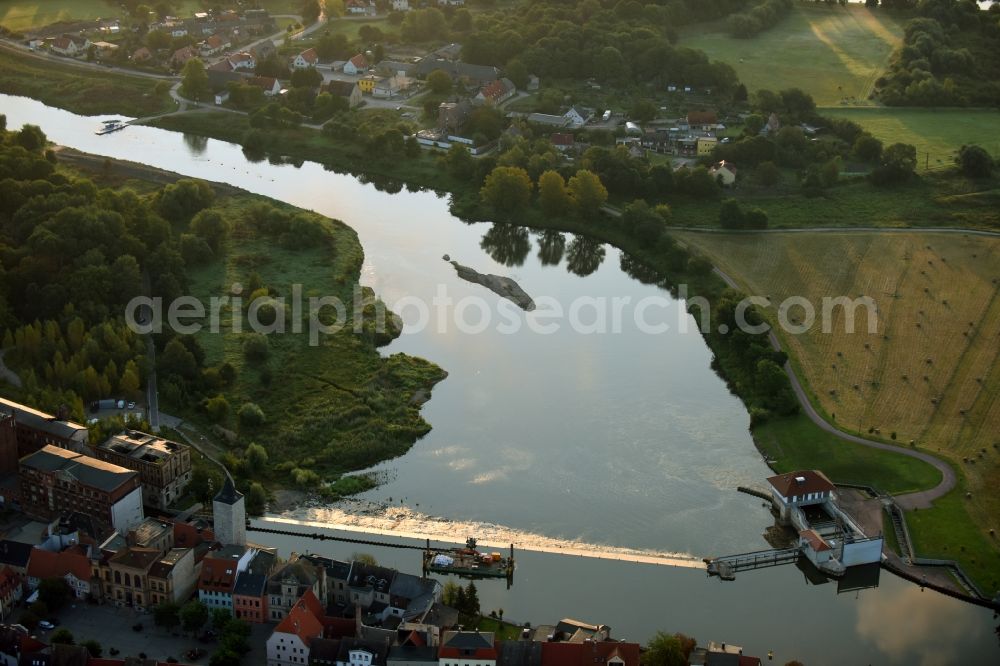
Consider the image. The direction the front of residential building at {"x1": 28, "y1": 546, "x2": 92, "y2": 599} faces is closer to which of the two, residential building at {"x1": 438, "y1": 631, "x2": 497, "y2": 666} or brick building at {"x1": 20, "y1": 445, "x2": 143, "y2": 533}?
the residential building

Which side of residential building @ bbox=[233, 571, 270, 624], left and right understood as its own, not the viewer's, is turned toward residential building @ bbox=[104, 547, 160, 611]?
right

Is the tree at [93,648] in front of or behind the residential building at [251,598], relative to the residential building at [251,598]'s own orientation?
in front

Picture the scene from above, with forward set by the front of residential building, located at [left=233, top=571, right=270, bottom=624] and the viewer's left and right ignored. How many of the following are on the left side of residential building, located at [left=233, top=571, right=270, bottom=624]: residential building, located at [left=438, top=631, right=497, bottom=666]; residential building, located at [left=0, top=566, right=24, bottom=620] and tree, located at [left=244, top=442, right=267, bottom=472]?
1

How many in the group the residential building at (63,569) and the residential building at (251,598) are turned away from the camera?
0

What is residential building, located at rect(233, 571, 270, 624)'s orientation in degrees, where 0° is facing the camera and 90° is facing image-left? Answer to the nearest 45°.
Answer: approximately 45°

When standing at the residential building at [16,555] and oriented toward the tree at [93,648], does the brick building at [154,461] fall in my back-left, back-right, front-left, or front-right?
back-left

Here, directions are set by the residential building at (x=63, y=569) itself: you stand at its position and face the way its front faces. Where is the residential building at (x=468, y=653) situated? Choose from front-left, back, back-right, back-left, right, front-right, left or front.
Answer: front-left

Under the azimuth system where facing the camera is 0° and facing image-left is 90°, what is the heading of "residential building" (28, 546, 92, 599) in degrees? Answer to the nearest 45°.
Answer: approximately 0°

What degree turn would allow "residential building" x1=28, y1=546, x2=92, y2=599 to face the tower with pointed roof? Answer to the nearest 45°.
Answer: approximately 90° to its left

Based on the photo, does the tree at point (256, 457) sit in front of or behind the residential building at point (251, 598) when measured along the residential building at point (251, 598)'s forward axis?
behind

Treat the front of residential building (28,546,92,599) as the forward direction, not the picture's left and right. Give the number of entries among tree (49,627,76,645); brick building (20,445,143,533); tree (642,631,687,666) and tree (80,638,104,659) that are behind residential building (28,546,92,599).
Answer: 1

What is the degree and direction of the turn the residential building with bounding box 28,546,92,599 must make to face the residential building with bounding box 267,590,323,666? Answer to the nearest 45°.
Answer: approximately 45° to its left

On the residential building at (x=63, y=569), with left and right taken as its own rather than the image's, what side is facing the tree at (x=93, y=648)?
front

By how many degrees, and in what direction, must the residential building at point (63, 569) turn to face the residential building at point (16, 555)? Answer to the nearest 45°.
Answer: approximately 135° to its right

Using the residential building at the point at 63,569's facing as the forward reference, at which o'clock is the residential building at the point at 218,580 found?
the residential building at the point at 218,580 is roughly at 10 o'clock from the residential building at the point at 63,569.
